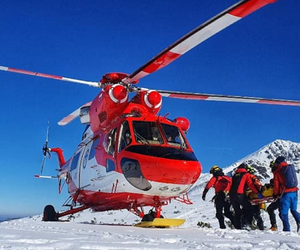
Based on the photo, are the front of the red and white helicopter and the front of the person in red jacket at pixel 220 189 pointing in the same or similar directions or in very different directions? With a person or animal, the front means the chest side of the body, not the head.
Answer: very different directions

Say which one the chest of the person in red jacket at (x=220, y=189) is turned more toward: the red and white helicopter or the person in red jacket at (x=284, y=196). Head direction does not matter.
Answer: the red and white helicopter

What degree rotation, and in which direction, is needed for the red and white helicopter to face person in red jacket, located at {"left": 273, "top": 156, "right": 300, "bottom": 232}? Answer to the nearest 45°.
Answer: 0° — it already faces them

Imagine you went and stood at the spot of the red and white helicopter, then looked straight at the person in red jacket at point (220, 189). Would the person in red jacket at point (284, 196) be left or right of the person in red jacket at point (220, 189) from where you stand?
right

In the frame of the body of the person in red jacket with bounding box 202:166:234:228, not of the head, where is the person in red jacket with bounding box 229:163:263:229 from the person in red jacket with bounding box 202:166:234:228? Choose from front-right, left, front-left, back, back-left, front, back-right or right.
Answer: back

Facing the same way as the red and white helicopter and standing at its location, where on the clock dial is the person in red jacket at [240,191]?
The person in red jacket is roughly at 11 o'clock from the red and white helicopter.

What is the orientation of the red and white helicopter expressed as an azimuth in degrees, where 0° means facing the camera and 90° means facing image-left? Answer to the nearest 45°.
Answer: approximately 315°

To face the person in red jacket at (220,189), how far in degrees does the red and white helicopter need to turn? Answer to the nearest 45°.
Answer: approximately 45° to its left

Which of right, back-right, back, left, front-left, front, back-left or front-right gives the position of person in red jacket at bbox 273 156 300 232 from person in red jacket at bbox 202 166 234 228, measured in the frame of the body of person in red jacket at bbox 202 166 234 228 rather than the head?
back
